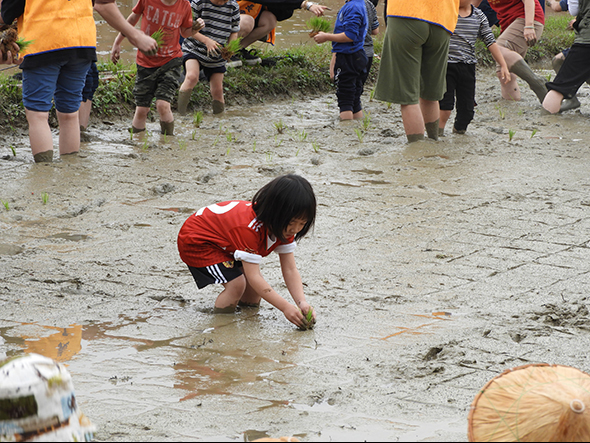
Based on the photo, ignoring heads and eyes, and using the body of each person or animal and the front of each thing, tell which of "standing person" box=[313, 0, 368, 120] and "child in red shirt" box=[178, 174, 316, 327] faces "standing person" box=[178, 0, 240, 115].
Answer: "standing person" box=[313, 0, 368, 120]

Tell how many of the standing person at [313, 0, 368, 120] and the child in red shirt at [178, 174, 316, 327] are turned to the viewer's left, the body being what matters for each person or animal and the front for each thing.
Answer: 1

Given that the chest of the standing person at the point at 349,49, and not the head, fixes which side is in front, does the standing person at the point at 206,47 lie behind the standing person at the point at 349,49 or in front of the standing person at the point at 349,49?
in front

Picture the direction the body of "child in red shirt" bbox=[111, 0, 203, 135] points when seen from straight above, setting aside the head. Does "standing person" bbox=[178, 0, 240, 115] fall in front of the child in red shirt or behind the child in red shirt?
behind

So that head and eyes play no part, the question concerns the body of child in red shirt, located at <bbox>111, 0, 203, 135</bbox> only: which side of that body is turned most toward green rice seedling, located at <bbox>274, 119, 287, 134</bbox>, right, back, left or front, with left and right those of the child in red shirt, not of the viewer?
left

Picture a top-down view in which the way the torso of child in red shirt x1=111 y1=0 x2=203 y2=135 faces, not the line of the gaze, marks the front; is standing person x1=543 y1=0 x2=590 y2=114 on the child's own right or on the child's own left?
on the child's own left

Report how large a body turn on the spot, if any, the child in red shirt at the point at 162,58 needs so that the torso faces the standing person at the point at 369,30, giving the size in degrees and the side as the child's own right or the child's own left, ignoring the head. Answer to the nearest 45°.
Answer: approximately 135° to the child's own left

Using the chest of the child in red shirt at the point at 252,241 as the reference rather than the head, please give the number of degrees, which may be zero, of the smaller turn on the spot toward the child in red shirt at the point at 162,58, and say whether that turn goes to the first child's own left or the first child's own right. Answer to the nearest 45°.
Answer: approximately 135° to the first child's own left
